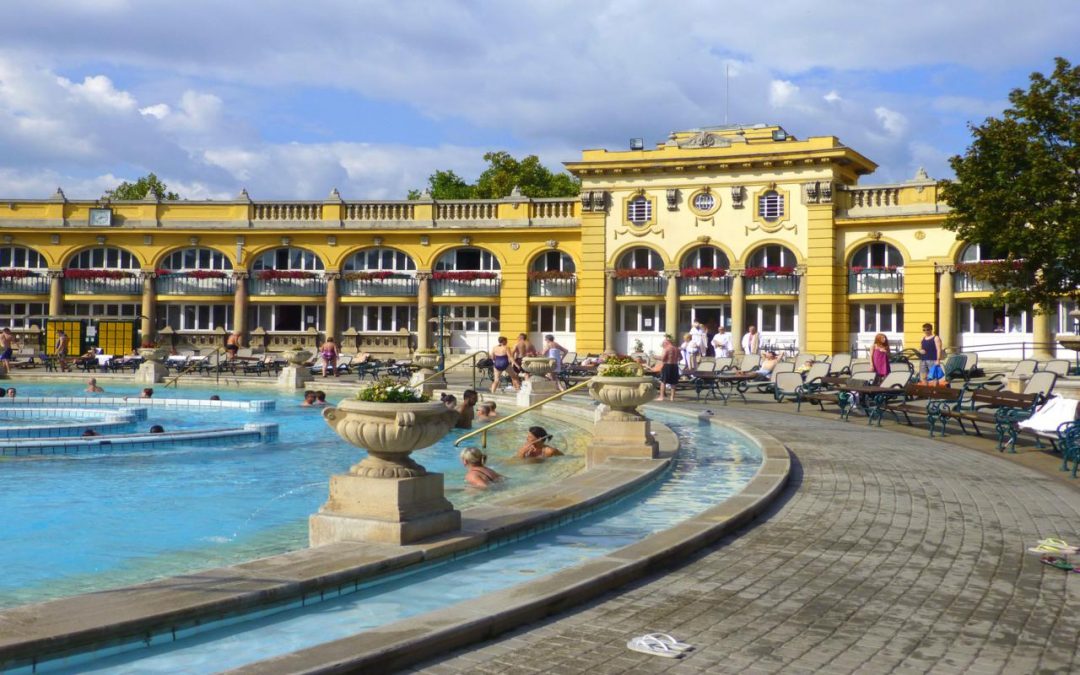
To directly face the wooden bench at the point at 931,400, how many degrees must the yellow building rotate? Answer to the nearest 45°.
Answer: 0° — it already faces it

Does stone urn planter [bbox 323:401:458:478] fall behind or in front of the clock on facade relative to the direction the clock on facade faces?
in front

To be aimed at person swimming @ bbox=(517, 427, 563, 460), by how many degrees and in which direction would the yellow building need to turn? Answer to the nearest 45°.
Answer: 0° — it already faces them

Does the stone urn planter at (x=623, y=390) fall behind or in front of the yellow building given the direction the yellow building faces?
in front

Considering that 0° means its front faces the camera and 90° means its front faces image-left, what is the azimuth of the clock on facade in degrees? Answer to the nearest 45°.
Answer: approximately 0°
